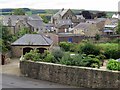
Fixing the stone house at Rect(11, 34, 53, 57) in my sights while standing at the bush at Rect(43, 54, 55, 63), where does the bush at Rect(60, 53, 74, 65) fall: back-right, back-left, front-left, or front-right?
back-right

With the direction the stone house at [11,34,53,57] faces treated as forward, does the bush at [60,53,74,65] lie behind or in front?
in front

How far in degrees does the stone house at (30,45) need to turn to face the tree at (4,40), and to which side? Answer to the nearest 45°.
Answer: approximately 135° to its right

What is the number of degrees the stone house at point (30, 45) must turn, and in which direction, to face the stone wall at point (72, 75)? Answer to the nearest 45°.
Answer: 0° — it already faces it

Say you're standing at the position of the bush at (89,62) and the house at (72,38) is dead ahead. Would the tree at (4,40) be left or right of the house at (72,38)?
left

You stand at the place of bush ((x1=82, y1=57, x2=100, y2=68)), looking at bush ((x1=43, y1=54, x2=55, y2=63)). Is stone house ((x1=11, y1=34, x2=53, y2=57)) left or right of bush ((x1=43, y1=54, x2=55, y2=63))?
right

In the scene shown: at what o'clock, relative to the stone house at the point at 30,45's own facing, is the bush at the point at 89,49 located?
The bush is roughly at 9 o'clock from the stone house.

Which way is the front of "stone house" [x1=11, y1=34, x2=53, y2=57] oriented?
toward the camera

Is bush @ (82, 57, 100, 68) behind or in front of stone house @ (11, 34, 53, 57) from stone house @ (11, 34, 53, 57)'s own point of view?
in front

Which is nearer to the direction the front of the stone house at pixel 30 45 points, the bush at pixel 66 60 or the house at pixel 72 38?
the bush
